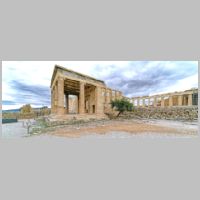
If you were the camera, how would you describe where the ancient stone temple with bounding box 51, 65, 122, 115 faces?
facing the viewer and to the left of the viewer
